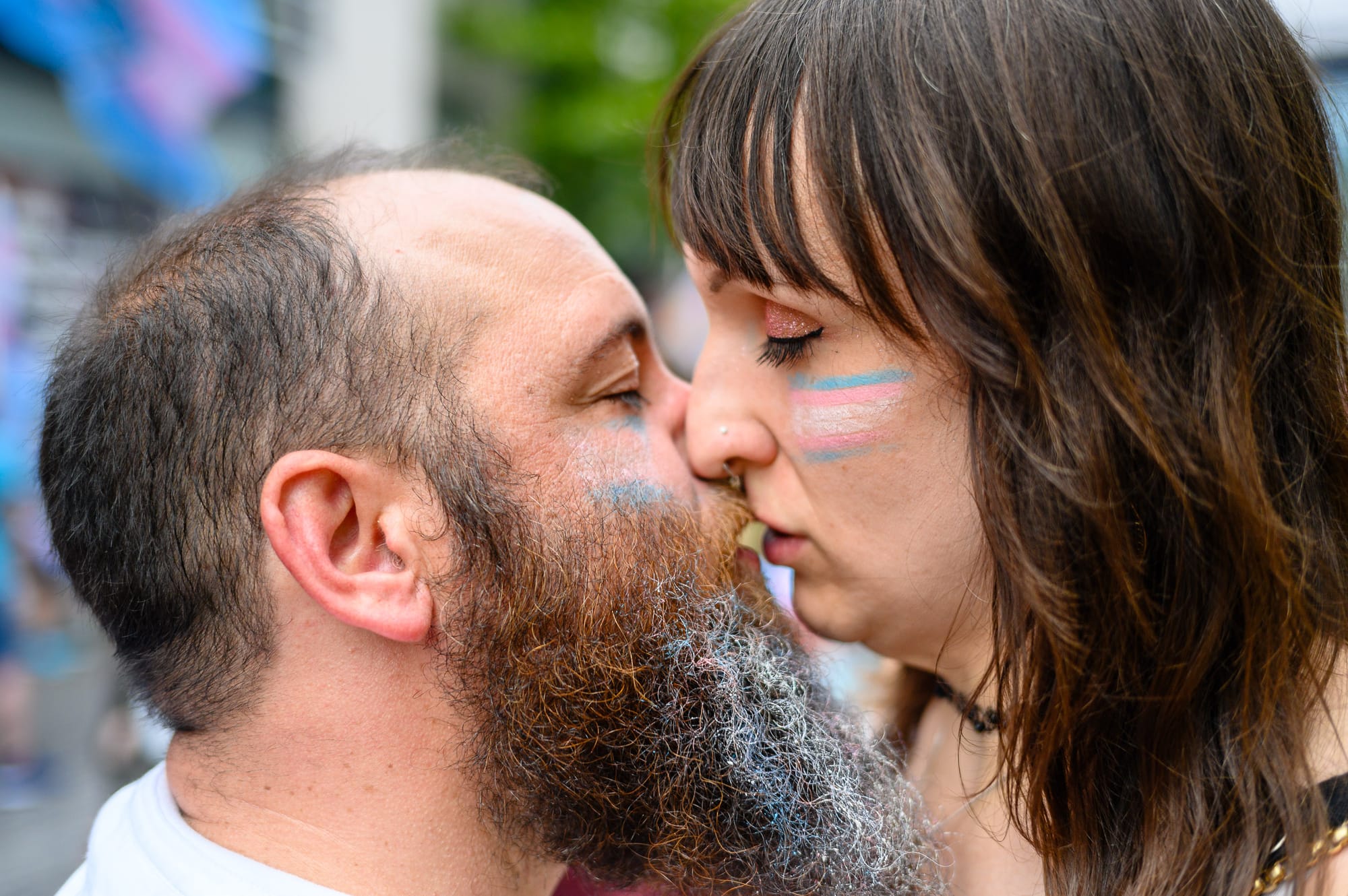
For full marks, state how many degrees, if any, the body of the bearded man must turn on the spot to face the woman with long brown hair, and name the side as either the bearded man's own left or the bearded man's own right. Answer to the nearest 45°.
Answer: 0° — they already face them

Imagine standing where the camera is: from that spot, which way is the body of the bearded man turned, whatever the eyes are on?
to the viewer's right

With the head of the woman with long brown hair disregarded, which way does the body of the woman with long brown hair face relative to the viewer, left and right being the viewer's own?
facing to the left of the viewer

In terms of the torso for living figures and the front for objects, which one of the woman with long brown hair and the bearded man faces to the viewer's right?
the bearded man

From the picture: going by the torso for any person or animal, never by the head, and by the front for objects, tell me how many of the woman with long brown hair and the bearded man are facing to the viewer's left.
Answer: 1
